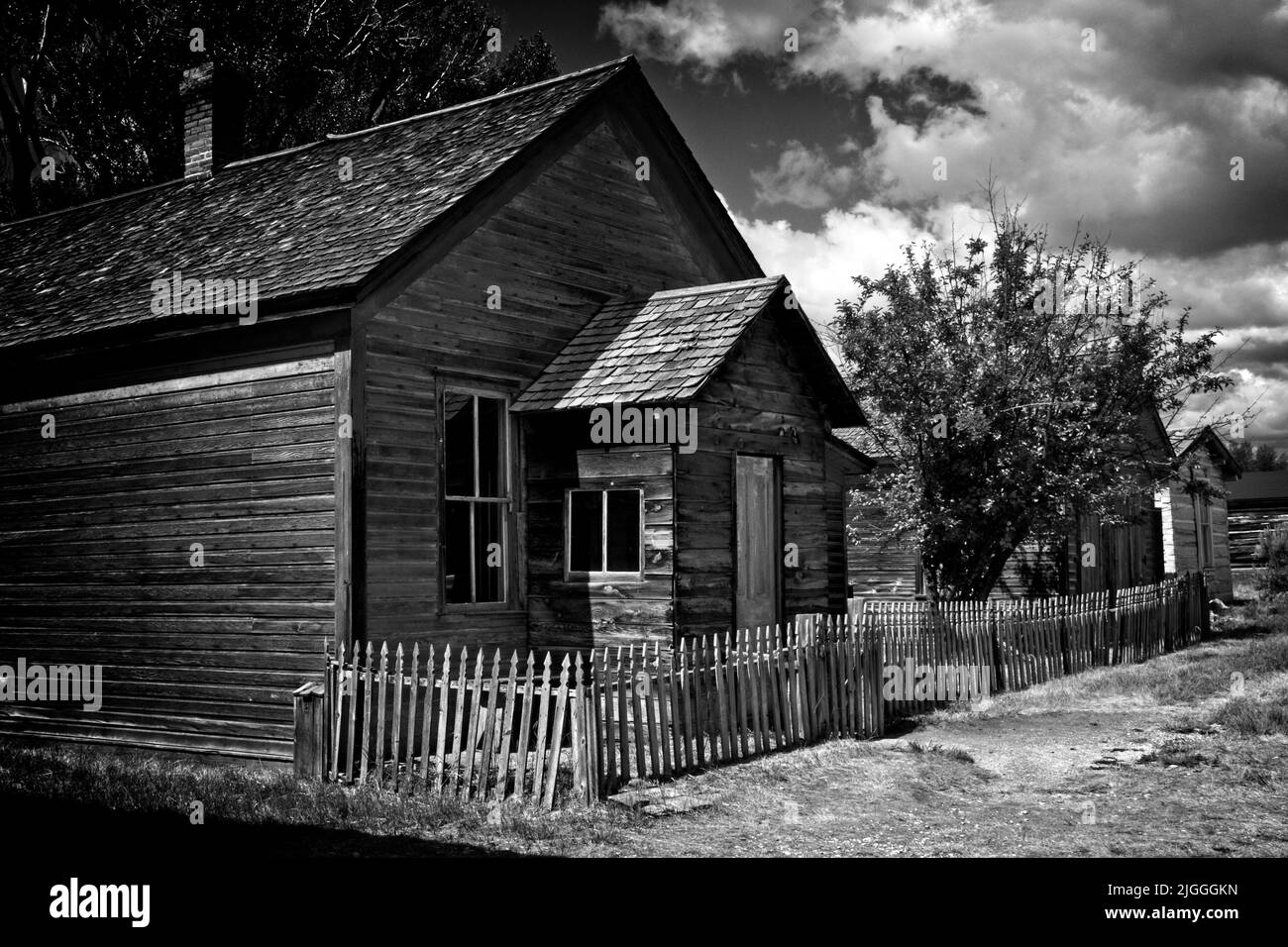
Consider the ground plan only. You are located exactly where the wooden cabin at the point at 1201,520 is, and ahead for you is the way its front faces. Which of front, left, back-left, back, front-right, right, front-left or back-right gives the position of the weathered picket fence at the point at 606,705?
front-right

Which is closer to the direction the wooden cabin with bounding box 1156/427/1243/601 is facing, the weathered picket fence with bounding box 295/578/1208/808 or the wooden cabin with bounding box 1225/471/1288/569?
the weathered picket fence

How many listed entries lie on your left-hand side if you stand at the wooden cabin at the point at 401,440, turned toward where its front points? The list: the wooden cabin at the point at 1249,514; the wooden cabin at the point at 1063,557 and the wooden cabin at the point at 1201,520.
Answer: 3

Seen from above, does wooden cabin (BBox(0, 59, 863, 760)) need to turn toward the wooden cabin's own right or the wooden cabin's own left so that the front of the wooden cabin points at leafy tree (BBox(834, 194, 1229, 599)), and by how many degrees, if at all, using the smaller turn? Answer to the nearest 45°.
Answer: approximately 90° to the wooden cabin's own left

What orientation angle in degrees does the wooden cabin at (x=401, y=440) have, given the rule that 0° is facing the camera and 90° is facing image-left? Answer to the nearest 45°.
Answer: approximately 315°

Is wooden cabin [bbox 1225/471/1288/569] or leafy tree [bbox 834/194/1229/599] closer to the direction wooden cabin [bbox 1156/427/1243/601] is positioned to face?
the leafy tree

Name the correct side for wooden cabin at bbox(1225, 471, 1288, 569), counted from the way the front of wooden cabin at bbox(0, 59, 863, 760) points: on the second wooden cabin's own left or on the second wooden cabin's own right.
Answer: on the second wooden cabin's own left

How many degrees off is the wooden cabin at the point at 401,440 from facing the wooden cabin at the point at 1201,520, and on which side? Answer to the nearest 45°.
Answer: approximately 90° to its left

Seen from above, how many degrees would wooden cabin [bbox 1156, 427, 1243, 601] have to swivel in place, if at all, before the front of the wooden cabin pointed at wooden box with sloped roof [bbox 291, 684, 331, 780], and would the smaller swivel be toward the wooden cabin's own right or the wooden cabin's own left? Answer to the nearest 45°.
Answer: approximately 45° to the wooden cabin's own right

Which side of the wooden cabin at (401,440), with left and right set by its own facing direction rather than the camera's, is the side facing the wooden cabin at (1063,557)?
left
